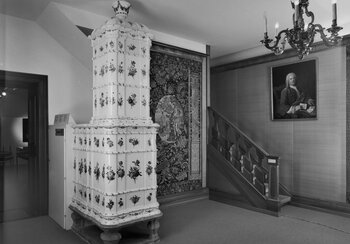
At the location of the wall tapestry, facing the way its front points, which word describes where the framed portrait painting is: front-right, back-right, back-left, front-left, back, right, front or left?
front-left

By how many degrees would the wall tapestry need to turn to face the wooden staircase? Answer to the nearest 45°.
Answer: approximately 45° to its left

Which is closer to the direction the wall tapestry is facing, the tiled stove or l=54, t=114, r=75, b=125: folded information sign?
the tiled stove

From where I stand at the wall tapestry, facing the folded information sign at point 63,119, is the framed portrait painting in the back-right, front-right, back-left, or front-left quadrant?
back-left

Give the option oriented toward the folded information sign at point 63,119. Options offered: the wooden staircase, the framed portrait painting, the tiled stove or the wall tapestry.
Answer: the framed portrait painting

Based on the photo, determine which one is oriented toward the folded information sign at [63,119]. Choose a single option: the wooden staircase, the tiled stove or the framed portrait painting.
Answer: the framed portrait painting

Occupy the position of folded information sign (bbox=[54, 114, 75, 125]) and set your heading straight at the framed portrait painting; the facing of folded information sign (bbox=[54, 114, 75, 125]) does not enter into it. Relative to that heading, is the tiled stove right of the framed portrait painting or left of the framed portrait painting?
right

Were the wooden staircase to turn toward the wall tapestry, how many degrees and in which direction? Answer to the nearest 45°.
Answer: approximately 135° to its right

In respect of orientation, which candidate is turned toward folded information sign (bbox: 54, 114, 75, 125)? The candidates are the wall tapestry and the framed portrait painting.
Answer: the framed portrait painting
